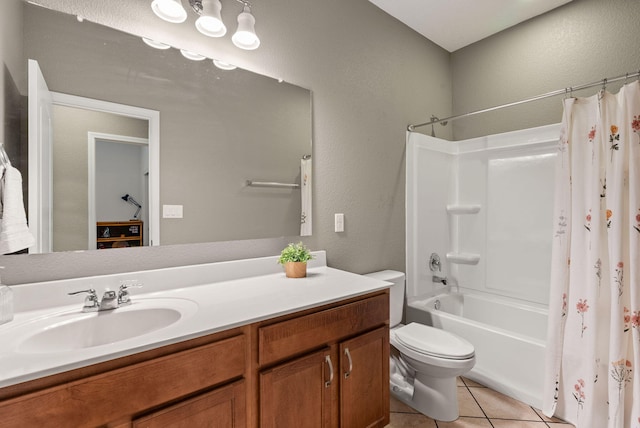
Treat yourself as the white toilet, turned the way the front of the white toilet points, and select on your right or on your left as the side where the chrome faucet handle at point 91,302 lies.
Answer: on your right

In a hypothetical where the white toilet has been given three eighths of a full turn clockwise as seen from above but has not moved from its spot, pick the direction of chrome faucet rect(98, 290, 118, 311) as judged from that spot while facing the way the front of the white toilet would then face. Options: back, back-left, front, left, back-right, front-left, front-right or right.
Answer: front-left

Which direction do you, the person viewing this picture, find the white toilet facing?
facing the viewer and to the right of the viewer

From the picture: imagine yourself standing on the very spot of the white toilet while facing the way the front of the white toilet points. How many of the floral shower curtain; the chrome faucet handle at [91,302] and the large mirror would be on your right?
2

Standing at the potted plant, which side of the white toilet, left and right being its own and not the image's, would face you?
right

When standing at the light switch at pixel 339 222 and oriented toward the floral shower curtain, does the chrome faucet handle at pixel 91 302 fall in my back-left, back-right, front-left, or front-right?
back-right

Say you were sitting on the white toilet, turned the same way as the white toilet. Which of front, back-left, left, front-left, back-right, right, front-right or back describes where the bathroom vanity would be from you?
right

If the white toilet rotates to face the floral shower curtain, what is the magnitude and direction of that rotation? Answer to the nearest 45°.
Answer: approximately 45° to its left
